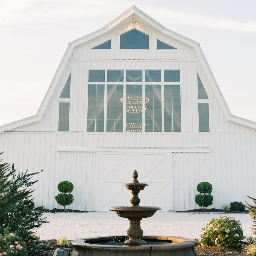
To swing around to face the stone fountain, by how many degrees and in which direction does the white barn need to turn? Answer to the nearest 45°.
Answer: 0° — it already faces it

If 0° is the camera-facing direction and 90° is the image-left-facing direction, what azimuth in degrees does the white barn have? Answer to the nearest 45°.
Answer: approximately 0°

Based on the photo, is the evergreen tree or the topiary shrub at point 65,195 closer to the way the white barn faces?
the evergreen tree

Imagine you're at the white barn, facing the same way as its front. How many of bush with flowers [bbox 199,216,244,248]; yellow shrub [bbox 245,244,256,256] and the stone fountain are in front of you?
3

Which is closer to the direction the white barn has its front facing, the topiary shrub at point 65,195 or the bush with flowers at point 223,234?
the bush with flowers

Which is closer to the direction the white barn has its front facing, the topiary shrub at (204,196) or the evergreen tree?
the evergreen tree
